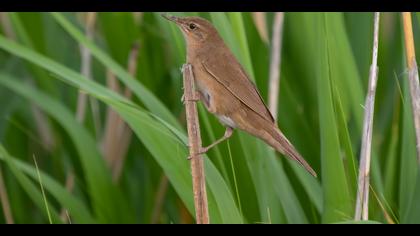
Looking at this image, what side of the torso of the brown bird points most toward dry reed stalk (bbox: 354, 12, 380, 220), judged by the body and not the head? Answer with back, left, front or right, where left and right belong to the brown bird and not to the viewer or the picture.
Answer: back

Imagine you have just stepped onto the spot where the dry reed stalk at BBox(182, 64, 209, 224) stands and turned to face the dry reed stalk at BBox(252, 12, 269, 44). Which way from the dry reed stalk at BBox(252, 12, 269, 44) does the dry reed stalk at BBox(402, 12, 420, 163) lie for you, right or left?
right

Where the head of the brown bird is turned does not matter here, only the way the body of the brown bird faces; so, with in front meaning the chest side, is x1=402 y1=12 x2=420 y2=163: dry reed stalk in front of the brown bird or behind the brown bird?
behind

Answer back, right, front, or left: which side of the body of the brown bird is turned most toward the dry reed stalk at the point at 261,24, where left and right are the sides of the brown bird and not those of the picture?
right

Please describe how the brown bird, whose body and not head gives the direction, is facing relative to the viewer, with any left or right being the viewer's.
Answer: facing to the left of the viewer

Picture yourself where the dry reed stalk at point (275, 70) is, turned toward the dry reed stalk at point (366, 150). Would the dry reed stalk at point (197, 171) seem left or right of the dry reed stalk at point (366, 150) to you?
right
